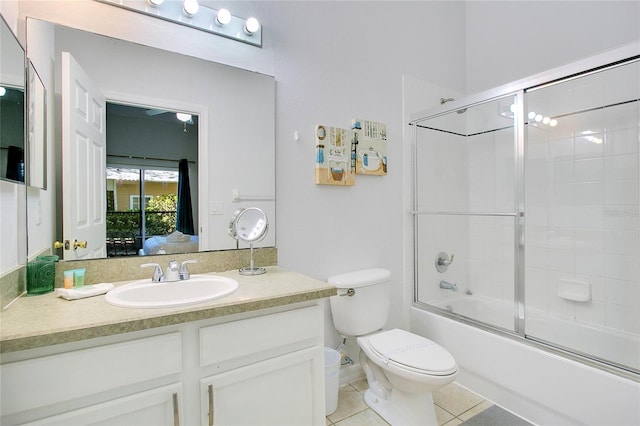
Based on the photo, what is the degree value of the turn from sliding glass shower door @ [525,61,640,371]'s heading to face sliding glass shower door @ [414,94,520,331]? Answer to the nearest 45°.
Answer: approximately 45° to its right

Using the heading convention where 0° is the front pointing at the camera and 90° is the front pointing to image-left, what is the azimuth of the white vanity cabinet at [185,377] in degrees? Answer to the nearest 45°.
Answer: approximately 315°

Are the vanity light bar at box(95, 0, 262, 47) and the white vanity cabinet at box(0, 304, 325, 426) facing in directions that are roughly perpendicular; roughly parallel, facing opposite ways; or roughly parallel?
roughly parallel

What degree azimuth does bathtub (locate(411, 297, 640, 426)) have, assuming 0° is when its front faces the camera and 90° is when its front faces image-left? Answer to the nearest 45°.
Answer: approximately 45°

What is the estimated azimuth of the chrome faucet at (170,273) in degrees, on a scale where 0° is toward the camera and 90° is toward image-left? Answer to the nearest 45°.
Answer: approximately 315°

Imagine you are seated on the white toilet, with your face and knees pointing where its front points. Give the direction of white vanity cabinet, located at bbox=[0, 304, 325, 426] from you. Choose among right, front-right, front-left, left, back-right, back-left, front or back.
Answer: right

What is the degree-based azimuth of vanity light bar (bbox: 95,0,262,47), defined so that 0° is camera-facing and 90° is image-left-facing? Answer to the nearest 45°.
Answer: approximately 315°

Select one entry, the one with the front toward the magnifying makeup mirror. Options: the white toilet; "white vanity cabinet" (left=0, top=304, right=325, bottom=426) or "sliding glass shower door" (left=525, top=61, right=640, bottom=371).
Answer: the sliding glass shower door

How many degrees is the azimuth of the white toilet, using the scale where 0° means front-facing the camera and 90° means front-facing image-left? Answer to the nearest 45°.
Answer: approximately 315°

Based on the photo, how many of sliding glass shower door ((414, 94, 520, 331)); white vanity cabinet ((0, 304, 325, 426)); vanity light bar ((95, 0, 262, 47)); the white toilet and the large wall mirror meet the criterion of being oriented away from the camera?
0

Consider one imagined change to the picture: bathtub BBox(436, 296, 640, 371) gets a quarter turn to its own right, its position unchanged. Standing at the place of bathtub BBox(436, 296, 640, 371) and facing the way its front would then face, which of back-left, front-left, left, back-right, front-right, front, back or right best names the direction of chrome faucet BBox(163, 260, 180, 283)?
left

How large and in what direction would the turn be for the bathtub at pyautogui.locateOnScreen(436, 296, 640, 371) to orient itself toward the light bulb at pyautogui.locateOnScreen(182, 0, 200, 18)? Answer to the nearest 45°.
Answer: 0° — it already faces it

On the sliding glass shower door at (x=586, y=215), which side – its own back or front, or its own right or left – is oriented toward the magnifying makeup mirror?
front

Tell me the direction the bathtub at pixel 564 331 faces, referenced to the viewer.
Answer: facing the viewer and to the left of the viewer
